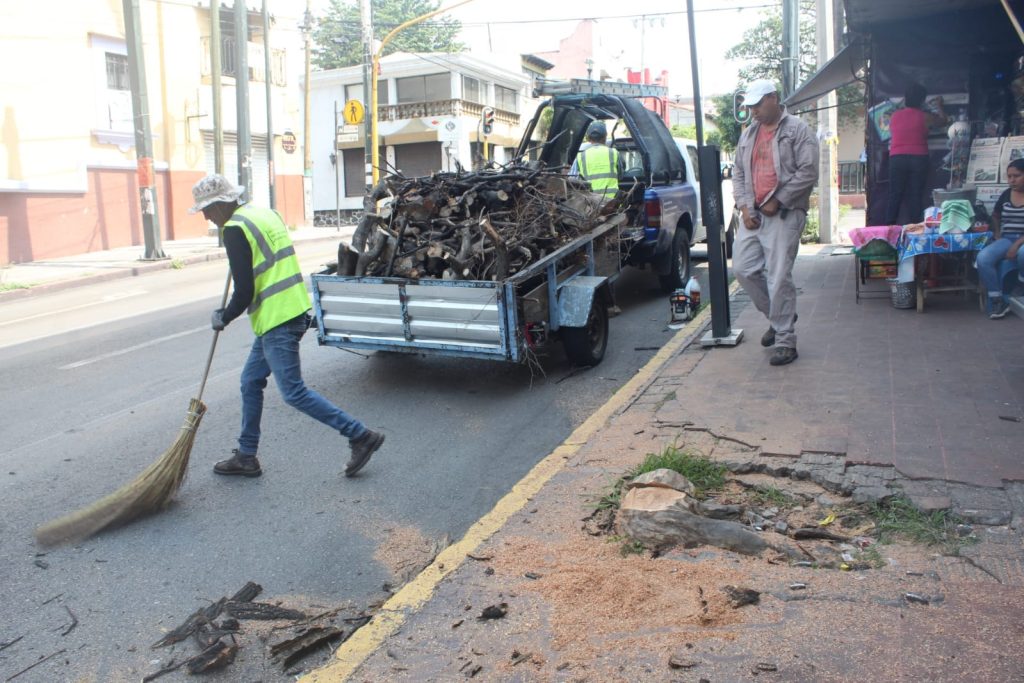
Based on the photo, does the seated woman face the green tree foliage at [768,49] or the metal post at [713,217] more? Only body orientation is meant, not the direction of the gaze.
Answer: the metal post

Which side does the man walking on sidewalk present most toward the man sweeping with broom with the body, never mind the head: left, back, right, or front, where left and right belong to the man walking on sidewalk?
front

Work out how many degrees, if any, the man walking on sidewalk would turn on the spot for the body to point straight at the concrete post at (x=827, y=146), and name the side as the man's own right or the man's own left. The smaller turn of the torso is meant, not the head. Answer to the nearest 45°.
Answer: approximately 135° to the man's own right

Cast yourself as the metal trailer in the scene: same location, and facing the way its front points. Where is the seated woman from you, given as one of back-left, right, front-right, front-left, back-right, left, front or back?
front-right

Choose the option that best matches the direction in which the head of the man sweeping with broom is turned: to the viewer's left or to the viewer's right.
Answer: to the viewer's left

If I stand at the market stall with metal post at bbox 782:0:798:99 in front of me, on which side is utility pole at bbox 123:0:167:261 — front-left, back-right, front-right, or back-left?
front-left

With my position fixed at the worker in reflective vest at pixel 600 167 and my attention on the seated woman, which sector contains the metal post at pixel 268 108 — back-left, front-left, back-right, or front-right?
back-left

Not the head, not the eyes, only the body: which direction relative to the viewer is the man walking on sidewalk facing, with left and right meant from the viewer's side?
facing the viewer and to the left of the viewer

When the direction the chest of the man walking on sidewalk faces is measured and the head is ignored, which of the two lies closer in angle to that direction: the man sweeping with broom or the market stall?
the man sweeping with broom

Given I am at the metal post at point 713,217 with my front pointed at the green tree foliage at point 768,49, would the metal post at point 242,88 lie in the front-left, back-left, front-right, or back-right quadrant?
front-left
